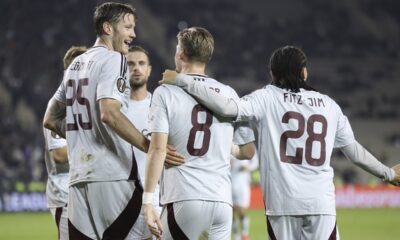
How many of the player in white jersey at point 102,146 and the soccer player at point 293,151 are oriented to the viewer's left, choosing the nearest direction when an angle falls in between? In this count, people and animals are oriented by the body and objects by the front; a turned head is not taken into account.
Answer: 0

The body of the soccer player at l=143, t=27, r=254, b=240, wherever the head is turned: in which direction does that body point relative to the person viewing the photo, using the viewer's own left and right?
facing away from the viewer and to the left of the viewer

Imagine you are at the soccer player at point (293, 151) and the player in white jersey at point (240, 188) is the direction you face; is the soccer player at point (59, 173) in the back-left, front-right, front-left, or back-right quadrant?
front-left

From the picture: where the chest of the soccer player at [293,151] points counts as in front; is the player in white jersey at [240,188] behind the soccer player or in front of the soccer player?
in front

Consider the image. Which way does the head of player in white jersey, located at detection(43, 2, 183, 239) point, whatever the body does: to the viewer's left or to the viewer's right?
to the viewer's right

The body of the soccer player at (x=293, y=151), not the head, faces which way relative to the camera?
away from the camera

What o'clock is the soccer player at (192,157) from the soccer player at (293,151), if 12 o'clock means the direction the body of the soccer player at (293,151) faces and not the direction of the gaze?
the soccer player at (192,157) is roughly at 8 o'clock from the soccer player at (293,151).

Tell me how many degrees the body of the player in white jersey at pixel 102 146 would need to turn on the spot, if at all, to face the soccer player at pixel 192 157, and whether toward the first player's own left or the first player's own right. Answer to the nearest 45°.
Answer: approximately 45° to the first player's own right

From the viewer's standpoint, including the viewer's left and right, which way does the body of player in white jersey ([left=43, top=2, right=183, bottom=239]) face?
facing away from the viewer and to the right of the viewer

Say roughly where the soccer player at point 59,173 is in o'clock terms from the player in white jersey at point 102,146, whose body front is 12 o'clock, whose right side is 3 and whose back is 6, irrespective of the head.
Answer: The soccer player is roughly at 10 o'clock from the player in white jersey.

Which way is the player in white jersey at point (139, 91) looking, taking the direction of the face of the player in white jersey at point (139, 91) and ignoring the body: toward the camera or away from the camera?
toward the camera

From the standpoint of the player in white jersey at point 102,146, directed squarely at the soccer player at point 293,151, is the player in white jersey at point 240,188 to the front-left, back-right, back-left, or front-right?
front-left
